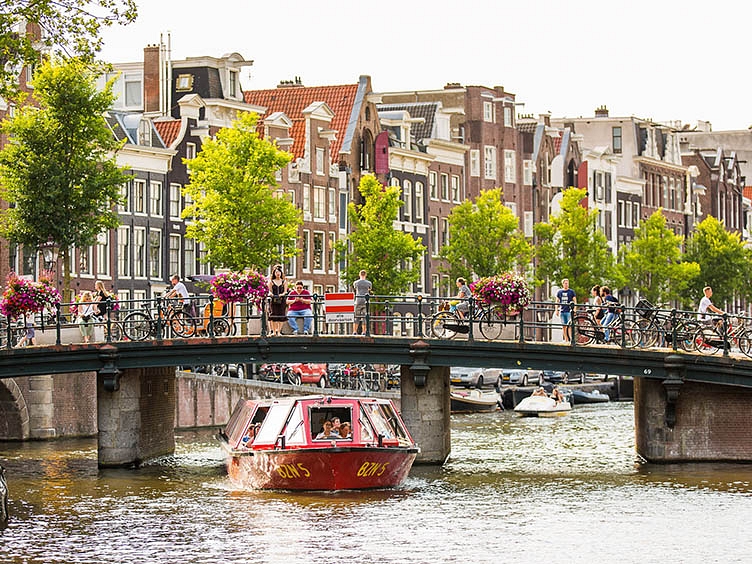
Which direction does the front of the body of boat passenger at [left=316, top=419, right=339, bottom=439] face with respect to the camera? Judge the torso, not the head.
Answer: toward the camera

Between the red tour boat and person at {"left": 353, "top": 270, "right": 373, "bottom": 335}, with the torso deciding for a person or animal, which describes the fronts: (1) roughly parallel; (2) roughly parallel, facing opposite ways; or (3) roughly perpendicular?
roughly parallel, facing opposite ways

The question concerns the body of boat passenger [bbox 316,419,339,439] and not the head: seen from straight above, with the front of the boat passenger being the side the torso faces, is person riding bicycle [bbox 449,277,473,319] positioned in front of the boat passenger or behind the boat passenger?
behind

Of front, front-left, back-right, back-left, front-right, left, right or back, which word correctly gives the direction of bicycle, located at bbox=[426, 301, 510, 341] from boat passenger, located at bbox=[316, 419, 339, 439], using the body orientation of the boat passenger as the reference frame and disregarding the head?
back-left

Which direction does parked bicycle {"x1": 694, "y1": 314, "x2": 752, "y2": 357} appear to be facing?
to the viewer's right

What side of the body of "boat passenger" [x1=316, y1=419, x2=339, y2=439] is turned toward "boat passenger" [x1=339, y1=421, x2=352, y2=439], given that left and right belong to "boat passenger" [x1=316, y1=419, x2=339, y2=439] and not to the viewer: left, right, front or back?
left

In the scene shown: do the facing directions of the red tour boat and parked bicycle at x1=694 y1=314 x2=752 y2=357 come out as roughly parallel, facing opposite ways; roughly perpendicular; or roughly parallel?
roughly perpendicular

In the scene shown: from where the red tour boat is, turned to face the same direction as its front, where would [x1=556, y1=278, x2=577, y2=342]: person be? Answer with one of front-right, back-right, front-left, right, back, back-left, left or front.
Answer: back-left

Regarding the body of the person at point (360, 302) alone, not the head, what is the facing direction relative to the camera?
away from the camera

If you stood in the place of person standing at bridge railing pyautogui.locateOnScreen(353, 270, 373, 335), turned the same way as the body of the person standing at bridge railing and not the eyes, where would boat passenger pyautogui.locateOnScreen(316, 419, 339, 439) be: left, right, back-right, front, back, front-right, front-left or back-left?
back

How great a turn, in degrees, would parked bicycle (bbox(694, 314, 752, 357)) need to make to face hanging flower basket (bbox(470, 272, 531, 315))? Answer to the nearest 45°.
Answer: approximately 180°

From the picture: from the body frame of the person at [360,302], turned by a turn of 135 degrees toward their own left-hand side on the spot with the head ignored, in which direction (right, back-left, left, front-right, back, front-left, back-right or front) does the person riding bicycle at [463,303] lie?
back-left

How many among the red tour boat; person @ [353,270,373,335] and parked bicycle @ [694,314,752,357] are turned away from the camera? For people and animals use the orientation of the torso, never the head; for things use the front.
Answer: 1

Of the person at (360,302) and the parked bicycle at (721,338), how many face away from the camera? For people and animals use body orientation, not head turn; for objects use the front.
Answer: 1

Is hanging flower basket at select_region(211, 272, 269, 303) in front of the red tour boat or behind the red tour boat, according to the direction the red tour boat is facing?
behind

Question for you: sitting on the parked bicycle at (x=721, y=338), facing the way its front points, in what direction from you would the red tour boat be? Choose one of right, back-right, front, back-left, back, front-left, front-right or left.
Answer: back-right

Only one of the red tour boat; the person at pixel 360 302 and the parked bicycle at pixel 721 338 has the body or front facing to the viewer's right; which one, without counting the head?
the parked bicycle

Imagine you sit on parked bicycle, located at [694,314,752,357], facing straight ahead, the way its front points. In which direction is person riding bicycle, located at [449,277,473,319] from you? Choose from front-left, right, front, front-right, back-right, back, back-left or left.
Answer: back

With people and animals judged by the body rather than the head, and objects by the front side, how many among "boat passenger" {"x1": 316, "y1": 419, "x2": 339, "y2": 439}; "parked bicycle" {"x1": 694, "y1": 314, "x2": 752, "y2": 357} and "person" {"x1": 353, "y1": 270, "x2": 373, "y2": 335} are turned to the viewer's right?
1
